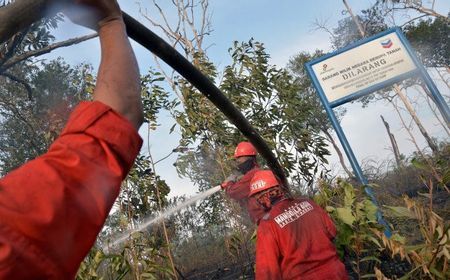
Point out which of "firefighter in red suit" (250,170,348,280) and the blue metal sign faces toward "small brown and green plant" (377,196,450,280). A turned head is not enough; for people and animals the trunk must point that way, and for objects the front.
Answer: the blue metal sign

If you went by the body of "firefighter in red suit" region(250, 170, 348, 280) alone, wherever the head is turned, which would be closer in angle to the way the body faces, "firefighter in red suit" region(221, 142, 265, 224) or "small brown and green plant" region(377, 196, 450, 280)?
the firefighter in red suit

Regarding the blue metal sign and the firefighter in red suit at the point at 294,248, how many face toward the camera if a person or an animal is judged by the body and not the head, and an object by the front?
1

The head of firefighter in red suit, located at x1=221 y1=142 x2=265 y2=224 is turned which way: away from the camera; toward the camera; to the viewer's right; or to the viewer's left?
to the viewer's left

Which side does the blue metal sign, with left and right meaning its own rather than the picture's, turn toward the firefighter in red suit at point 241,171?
right

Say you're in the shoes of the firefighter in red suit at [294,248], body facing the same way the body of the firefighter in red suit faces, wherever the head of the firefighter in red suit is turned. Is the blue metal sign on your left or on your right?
on your right

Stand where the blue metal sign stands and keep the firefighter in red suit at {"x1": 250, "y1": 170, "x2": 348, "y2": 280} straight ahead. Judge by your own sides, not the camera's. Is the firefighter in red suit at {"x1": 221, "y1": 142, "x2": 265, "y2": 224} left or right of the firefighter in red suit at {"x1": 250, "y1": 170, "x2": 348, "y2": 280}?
right

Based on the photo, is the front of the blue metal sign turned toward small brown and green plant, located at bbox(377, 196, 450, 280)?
yes

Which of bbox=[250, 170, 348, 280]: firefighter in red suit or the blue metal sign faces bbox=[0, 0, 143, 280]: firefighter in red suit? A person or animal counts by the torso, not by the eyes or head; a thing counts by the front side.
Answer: the blue metal sign

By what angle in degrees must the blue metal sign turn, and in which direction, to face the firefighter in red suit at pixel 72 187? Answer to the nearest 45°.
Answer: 0° — it already faces them

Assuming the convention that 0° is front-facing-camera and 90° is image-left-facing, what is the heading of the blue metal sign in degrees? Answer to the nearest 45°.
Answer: approximately 0°

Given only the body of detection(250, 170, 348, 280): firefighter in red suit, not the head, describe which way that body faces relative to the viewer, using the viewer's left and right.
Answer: facing away from the viewer and to the left of the viewer
